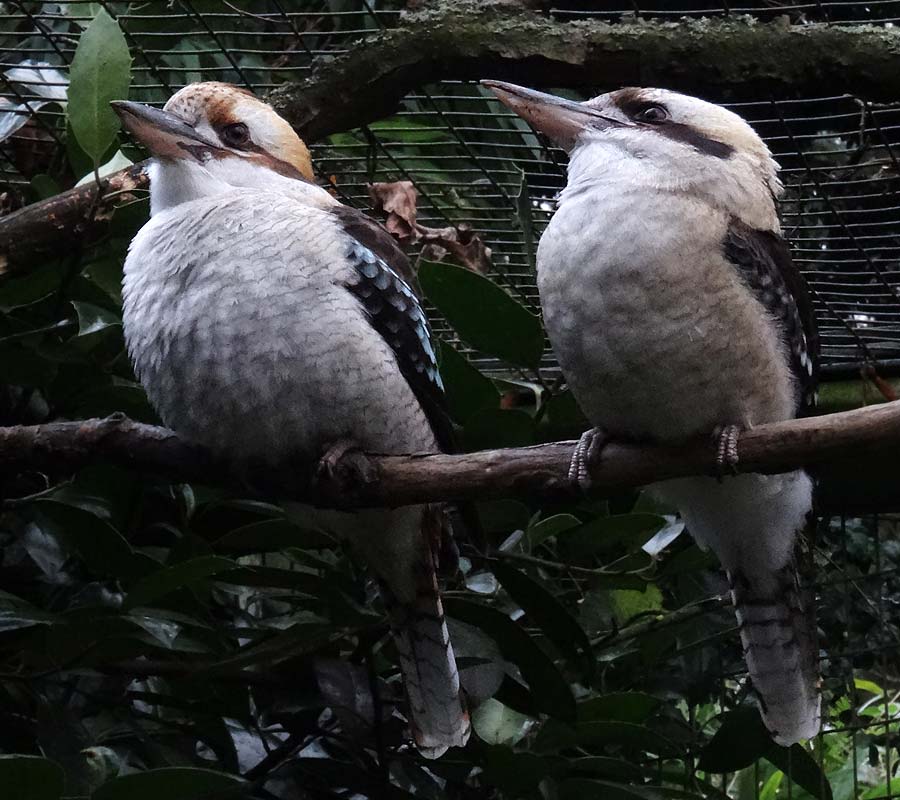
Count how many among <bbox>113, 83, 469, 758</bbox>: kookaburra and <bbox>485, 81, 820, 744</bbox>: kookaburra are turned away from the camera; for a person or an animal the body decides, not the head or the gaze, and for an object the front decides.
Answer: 0

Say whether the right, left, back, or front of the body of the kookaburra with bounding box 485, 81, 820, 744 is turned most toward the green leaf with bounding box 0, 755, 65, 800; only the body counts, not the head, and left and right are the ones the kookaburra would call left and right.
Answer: front

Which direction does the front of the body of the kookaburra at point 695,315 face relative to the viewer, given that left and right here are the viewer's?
facing the viewer and to the left of the viewer

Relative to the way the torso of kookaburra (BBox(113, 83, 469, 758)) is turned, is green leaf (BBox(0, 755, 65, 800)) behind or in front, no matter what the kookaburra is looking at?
in front

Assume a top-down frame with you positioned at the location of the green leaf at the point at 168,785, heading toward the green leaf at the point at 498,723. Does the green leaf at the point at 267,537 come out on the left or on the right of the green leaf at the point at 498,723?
left

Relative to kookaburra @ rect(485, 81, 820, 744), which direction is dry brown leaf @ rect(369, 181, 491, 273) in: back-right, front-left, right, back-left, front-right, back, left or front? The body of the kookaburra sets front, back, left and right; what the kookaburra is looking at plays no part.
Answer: right

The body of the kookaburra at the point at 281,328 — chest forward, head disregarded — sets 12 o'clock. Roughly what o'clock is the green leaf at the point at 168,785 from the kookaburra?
The green leaf is roughly at 11 o'clock from the kookaburra.

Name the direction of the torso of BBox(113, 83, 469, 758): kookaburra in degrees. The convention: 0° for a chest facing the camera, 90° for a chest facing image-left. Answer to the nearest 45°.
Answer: approximately 45°
